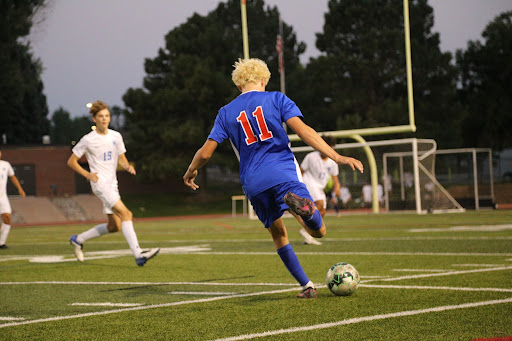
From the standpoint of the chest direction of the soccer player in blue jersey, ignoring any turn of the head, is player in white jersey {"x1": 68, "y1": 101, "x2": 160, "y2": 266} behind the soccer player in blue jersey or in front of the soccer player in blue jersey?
in front

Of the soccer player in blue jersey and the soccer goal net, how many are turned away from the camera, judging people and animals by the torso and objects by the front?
1

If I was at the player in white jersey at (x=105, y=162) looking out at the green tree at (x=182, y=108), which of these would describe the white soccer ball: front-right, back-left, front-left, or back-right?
back-right

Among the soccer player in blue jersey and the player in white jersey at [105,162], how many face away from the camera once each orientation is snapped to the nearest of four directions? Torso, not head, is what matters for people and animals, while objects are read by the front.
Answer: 1

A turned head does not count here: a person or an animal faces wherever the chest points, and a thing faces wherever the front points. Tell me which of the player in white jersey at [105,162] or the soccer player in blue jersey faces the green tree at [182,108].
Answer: the soccer player in blue jersey

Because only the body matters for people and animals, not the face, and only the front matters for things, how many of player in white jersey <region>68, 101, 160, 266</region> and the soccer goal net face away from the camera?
0

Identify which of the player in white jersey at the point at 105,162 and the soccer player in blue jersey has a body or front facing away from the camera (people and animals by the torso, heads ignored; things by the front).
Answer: the soccer player in blue jersey

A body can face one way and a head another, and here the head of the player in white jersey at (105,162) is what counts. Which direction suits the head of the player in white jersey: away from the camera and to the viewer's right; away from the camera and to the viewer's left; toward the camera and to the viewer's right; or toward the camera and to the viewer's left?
toward the camera and to the viewer's right

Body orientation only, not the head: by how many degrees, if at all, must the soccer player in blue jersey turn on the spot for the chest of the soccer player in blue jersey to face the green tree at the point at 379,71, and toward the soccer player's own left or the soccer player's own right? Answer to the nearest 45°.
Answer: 0° — they already face it

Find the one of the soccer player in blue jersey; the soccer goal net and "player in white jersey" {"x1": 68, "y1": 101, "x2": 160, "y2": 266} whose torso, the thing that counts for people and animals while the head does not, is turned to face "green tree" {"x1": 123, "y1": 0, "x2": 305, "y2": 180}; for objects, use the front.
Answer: the soccer player in blue jersey

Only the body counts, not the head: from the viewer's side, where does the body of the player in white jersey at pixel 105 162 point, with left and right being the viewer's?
facing the viewer and to the right of the viewer

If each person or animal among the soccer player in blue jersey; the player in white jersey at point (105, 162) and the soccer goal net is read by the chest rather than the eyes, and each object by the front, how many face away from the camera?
1

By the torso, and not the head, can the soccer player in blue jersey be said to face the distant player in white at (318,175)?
yes

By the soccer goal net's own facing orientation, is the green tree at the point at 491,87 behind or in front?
behind

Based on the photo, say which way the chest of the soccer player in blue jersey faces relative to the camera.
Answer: away from the camera
